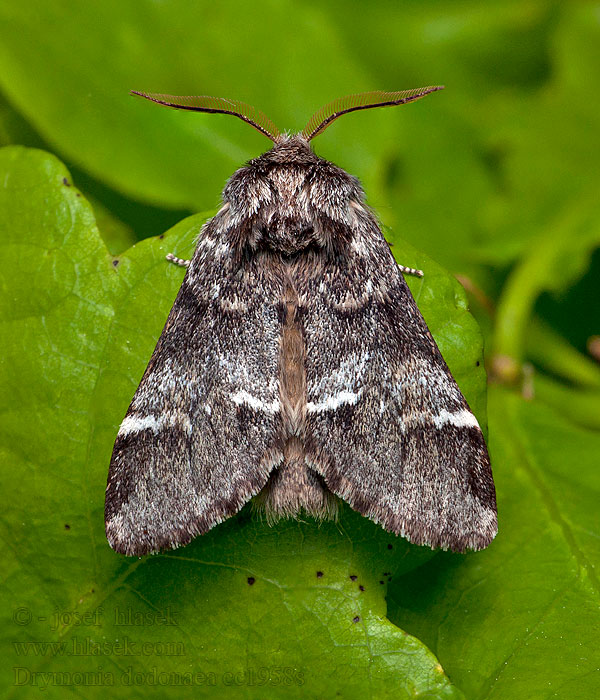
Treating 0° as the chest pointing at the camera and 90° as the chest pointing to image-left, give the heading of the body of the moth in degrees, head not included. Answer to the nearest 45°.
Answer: approximately 180°
